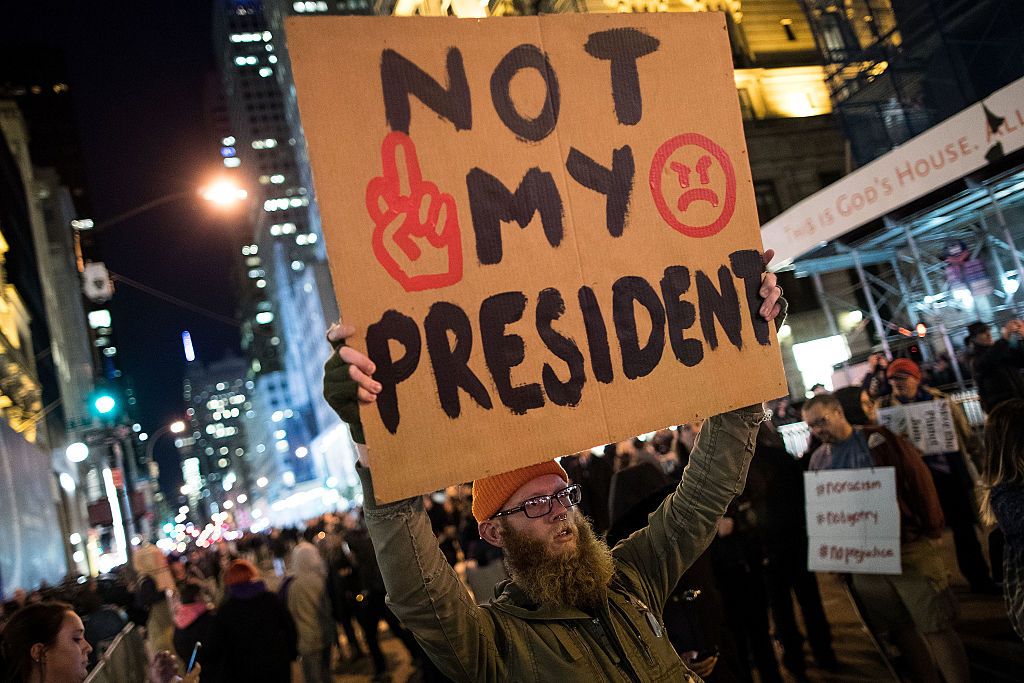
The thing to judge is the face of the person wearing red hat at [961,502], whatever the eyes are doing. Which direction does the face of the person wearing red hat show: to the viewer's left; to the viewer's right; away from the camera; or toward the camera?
toward the camera

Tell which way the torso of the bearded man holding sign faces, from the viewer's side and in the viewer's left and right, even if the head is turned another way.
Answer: facing the viewer and to the right of the viewer

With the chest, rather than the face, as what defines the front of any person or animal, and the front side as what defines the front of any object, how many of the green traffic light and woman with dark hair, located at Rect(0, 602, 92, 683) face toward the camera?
1

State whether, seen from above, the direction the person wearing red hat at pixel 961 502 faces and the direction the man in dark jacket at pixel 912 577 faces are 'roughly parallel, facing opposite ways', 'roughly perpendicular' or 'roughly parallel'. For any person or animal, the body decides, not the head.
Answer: roughly parallel

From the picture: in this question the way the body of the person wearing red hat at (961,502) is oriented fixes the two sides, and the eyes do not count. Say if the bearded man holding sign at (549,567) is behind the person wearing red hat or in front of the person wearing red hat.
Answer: in front

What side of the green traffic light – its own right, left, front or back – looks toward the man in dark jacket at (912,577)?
front

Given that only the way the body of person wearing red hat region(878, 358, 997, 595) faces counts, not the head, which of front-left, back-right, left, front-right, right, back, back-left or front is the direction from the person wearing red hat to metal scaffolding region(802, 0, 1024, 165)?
back-right

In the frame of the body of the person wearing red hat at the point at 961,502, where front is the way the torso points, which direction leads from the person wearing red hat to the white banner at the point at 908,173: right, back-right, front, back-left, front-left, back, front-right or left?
back-right

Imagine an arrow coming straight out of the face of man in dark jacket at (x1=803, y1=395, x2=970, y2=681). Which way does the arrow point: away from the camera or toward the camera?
toward the camera

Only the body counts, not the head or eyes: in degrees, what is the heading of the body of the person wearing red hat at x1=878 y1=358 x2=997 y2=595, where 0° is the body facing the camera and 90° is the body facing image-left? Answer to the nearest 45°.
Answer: approximately 45°

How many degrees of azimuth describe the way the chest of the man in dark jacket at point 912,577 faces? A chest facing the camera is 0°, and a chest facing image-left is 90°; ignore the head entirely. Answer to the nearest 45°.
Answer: approximately 45°

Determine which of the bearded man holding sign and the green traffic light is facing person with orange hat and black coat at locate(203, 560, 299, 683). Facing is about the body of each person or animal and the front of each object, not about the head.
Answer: the green traffic light

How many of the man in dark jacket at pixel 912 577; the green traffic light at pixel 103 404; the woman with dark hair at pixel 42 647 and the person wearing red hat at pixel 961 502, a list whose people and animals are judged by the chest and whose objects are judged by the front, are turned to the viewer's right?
1

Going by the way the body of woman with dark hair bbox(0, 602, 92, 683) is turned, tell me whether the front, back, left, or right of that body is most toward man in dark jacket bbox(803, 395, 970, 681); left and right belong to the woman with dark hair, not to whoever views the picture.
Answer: front

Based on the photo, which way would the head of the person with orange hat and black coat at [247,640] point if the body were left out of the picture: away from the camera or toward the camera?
away from the camera
